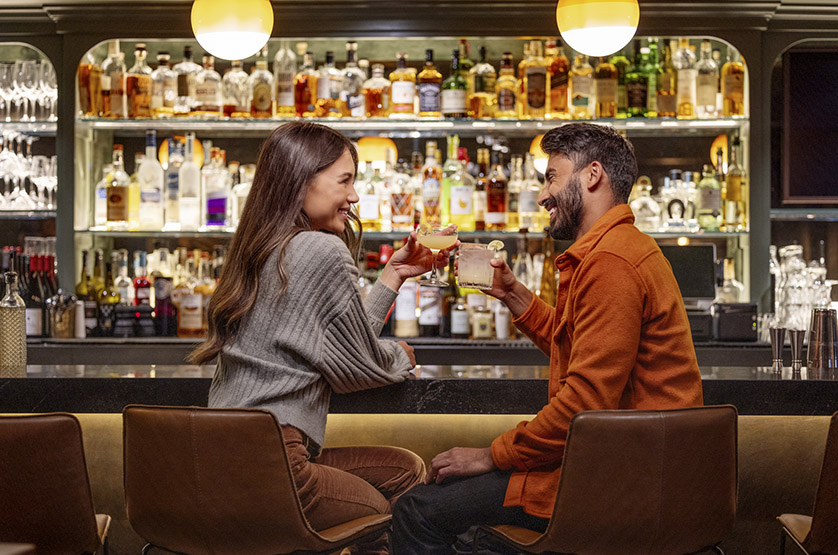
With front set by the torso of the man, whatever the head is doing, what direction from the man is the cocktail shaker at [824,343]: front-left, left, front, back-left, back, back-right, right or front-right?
back-right

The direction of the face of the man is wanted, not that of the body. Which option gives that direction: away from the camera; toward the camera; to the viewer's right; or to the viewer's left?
to the viewer's left

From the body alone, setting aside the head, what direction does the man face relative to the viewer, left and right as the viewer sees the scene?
facing to the left of the viewer

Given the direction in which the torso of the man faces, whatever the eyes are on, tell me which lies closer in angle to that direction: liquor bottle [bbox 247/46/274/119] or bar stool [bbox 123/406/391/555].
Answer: the bar stool

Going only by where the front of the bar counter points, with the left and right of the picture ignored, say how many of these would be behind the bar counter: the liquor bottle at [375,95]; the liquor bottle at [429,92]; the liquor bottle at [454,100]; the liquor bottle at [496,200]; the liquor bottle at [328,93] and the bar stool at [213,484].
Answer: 5

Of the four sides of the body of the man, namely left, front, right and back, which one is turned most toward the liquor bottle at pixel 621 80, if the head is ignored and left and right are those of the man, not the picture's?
right

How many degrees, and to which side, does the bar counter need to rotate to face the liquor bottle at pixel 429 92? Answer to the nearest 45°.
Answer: approximately 180°

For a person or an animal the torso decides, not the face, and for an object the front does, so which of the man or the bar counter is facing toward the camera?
the bar counter

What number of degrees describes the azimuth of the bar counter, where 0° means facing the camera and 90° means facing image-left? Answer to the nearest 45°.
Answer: approximately 0°

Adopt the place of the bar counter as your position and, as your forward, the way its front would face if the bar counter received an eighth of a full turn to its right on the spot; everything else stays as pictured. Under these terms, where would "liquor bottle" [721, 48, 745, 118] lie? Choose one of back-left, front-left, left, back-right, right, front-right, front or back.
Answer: back

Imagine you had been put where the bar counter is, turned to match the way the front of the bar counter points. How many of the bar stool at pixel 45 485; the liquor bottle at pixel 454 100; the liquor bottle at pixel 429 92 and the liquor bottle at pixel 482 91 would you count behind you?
3

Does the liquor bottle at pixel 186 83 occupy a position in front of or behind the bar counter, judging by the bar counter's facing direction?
behind

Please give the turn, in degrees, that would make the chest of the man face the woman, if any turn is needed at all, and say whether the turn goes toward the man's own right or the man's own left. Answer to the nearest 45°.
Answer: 0° — they already face them

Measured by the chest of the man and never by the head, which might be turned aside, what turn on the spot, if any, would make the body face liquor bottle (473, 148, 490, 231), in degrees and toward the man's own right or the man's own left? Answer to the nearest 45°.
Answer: approximately 90° to the man's own right

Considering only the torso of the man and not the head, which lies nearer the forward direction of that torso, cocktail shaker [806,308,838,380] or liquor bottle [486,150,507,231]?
the liquor bottle

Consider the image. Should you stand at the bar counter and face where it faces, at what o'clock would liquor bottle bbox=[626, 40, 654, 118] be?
The liquor bottle is roughly at 7 o'clock from the bar counter.

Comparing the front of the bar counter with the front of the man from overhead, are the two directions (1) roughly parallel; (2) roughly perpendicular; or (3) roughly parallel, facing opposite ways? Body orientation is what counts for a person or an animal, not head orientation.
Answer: roughly perpendicular

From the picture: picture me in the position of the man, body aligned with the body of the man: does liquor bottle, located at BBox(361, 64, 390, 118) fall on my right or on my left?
on my right
